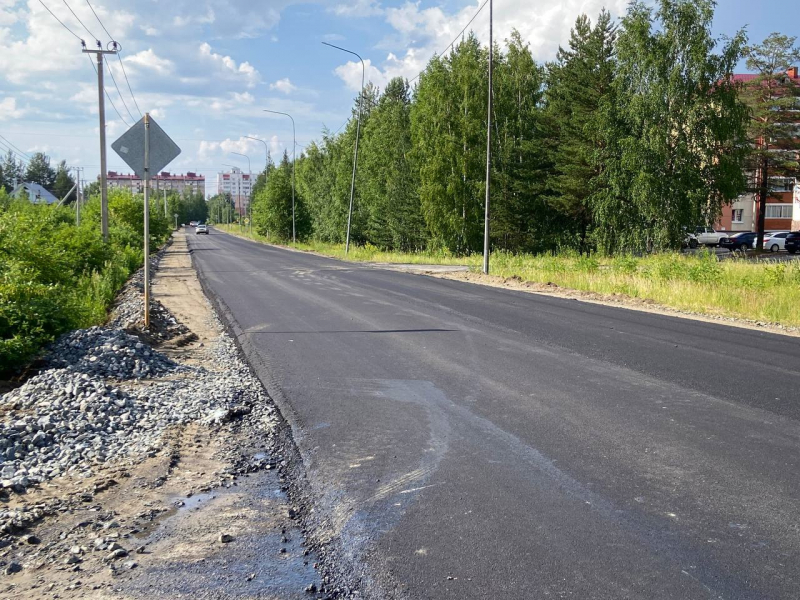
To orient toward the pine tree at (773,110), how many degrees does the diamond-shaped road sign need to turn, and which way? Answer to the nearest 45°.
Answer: approximately 45° to its right

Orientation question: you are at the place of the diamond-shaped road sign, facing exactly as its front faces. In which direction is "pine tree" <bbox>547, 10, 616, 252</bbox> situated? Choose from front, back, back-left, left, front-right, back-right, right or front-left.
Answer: front-right

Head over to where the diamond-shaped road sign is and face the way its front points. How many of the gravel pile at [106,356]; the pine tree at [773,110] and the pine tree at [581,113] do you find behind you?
1

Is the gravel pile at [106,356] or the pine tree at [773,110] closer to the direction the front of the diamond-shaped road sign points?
the pine tree

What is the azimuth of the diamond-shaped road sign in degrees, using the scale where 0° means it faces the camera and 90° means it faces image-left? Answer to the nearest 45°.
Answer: approximately 180°

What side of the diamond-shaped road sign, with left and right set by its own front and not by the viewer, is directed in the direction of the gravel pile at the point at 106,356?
back
